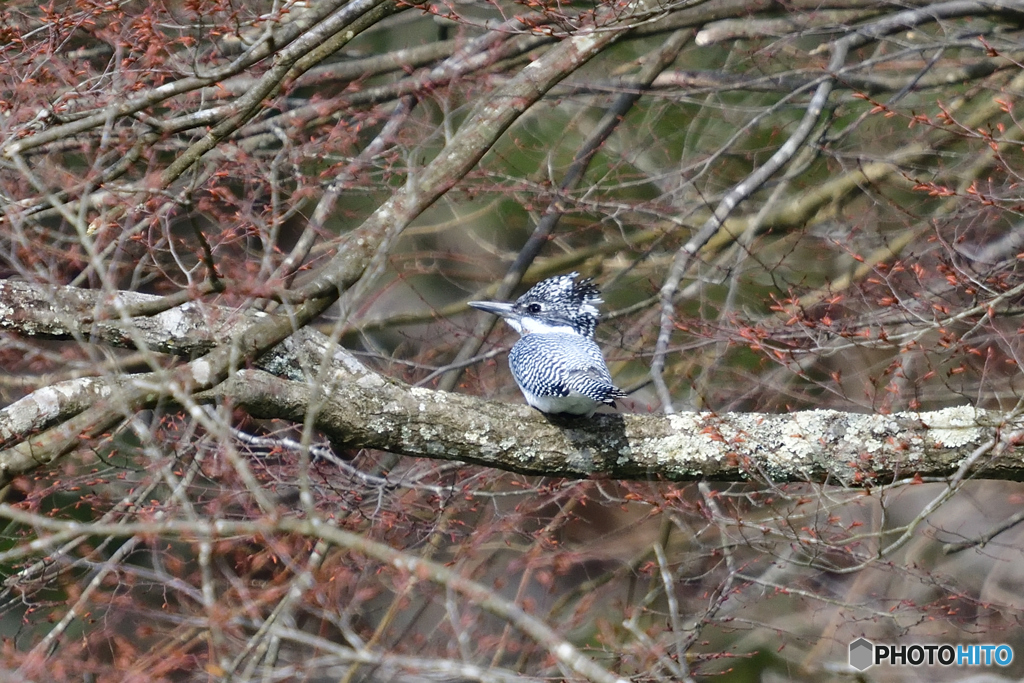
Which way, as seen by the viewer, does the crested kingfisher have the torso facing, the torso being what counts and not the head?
to the viewer's left
